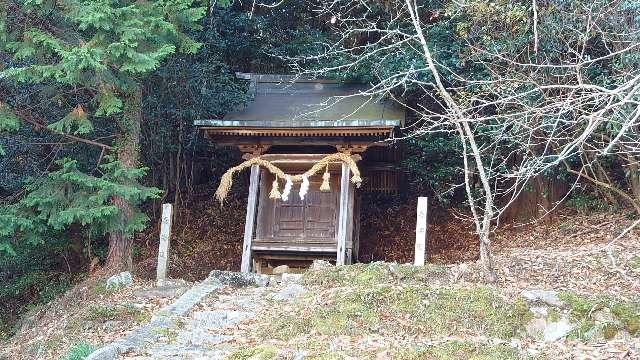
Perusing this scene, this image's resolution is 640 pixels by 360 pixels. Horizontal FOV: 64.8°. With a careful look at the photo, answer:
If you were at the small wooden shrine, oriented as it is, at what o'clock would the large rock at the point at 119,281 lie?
The large rock is roughly at 2 o'clock from the small wooden shrine.

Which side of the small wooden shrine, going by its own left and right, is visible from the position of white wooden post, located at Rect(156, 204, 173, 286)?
right

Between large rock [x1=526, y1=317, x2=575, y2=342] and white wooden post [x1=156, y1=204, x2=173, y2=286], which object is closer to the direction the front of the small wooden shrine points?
the large rock

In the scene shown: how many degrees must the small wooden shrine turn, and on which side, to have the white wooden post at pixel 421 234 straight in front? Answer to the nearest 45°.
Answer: approximately 45° to its left

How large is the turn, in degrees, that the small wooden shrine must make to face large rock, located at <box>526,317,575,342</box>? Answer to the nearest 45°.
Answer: approximately 45° to its left

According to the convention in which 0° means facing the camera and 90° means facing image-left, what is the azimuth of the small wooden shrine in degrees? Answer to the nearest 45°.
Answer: approximately 0°

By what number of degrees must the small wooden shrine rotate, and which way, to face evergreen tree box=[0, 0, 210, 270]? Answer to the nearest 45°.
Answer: approximately 45° to its right
